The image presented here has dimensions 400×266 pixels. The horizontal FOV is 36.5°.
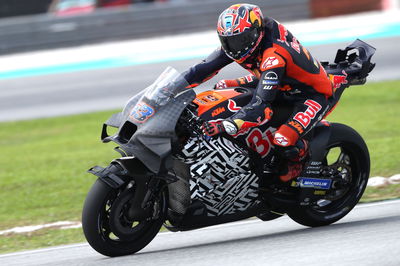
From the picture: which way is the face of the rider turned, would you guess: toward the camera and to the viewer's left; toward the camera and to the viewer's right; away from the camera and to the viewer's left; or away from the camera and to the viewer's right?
toward the camera and to the viewer's left

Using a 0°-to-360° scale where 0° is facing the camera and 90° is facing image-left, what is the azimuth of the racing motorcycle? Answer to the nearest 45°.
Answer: approximately 45°

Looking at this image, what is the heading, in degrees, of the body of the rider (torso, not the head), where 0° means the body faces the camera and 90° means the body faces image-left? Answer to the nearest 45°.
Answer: approximately 45°
